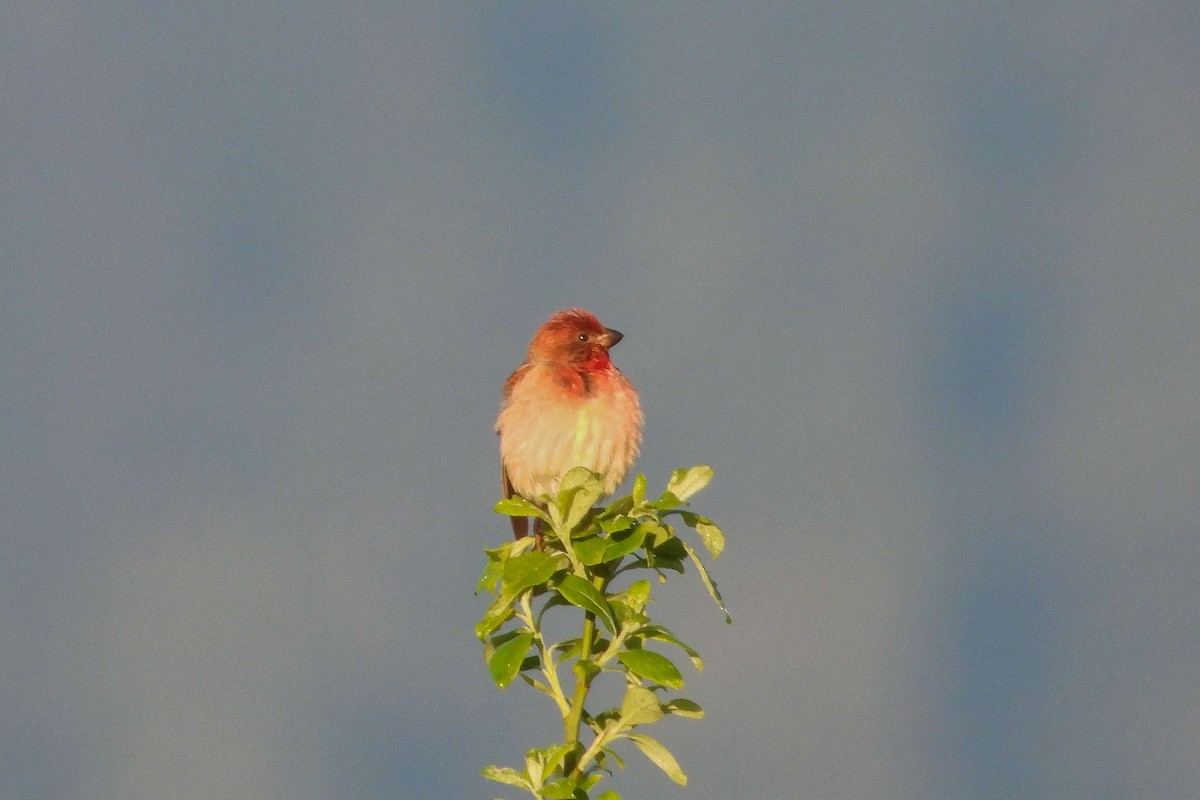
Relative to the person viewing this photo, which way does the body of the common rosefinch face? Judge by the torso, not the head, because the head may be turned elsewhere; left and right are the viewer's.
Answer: facing the viewer and to the right of the viewer
